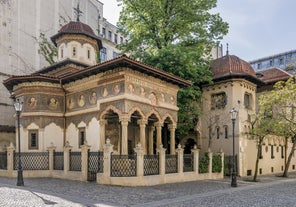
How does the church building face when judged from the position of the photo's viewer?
facing the viewer and to the right of the viewer

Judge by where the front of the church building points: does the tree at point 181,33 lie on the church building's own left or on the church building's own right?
on the church building's own left

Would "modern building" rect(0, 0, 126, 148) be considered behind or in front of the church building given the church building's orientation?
behind
